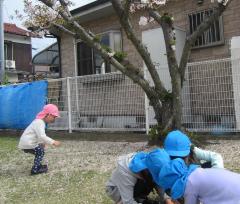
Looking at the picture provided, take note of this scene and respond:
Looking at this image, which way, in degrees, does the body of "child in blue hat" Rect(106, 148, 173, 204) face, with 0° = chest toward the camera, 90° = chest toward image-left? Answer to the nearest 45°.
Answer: approximately 270°

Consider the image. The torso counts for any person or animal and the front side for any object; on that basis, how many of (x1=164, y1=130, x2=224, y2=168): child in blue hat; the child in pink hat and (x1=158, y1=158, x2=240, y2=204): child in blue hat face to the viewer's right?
1

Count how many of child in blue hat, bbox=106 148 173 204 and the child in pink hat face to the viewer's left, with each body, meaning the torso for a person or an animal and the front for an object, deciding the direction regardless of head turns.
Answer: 0

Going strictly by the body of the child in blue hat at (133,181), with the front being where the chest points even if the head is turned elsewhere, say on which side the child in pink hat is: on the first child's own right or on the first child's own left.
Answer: on the first child's own left

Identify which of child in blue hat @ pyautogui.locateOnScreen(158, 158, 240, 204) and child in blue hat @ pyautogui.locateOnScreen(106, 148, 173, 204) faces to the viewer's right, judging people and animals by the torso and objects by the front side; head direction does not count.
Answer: child in blue hat @ pyautogui.locateOnScreen(106, 148, 173, 204)

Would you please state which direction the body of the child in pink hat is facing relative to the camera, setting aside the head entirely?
to the viewer's right

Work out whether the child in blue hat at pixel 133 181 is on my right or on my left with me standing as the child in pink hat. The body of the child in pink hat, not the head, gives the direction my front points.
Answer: on my right

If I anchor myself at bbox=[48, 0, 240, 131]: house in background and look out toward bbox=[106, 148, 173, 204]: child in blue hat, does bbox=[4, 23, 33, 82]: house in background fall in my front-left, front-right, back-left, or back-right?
back-right

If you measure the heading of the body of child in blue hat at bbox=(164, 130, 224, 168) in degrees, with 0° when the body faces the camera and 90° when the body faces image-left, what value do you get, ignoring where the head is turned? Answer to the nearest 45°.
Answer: approximately 45°
